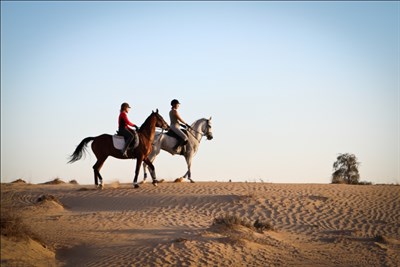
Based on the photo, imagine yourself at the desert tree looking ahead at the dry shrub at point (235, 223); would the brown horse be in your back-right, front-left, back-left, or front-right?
front-right

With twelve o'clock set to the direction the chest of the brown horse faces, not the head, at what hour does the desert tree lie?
The desert tree is roughly at 11 o'clock from the brown horse.

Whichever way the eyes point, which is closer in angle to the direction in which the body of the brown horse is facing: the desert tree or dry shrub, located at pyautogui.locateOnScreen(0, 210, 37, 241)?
the desert tree

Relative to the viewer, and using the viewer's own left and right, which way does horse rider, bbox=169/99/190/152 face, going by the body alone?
facing to the right of the viewer

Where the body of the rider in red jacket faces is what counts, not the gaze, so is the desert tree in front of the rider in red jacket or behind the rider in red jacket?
in front

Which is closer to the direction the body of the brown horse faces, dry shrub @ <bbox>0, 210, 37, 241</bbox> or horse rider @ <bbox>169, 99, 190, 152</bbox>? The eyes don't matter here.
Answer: the horse rider

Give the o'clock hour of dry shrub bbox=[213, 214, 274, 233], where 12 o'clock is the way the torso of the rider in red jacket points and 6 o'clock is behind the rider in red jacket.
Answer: The dry shrub is roughly at 2 o'clock from the rider in red jacket.

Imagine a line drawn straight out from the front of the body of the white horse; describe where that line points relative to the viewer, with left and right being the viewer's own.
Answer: facing to the right of the viewer

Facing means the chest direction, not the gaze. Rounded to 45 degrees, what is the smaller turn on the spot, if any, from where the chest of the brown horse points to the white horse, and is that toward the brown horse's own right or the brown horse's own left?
0° — it already faces it

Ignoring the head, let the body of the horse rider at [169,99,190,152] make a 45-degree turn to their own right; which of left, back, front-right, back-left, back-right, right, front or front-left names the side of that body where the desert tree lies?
left

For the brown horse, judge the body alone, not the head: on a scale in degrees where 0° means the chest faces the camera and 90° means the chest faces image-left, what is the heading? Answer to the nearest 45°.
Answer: approximately 270°

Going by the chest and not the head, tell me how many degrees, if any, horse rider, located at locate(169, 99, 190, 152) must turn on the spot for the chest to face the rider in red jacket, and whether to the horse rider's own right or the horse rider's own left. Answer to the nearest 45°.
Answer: approximately 135° to the horse rider's own right

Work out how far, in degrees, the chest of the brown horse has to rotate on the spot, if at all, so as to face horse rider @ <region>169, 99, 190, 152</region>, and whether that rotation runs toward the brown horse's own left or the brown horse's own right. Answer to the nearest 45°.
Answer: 0° — it already faces them

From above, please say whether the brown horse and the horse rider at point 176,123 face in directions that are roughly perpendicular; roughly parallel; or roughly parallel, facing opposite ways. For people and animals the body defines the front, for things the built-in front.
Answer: roughly parallel

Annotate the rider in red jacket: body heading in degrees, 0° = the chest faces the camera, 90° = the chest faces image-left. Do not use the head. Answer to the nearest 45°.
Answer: approximately 270°

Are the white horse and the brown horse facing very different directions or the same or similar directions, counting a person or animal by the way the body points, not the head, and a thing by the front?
same or similar directions
